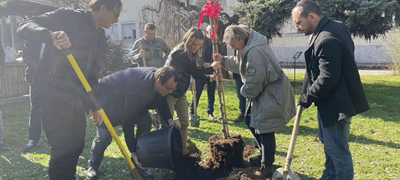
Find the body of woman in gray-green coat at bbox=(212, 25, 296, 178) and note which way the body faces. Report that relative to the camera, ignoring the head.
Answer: to the viewer's left

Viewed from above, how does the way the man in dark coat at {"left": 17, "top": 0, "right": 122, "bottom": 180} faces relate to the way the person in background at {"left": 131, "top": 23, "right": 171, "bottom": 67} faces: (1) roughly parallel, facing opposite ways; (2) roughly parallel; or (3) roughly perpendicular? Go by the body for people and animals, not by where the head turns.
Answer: roughly perpendicular

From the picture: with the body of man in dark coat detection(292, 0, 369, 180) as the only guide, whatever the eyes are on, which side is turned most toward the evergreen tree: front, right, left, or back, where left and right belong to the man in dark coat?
right

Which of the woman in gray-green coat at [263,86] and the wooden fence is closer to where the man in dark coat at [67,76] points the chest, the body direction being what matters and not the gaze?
the woman in gray-green coat

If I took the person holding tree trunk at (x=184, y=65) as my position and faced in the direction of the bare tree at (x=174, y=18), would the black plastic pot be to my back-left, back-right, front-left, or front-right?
back-left

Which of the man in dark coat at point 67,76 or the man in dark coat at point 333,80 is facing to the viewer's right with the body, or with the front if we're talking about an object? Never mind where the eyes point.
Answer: the man in dark coat at point 67,76

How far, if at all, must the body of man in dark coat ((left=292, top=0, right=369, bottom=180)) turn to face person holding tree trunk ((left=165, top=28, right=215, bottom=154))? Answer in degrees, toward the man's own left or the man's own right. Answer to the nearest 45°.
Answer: approximately 45° to the man's own right

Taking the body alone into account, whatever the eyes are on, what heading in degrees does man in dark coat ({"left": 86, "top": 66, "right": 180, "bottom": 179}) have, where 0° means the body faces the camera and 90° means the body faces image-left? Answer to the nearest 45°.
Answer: approximately 270°

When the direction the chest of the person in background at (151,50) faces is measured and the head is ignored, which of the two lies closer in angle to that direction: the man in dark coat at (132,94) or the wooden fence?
the man in dark coat

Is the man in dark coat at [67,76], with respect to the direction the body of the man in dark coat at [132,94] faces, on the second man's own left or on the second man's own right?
on the second man's own right

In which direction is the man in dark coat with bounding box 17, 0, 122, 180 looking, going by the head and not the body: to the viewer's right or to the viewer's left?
to the viewer's right

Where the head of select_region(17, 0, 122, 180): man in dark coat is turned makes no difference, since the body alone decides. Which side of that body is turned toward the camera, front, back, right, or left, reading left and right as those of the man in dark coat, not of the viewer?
right

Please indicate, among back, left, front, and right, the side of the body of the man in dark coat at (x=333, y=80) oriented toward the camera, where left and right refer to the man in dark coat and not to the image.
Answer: left
